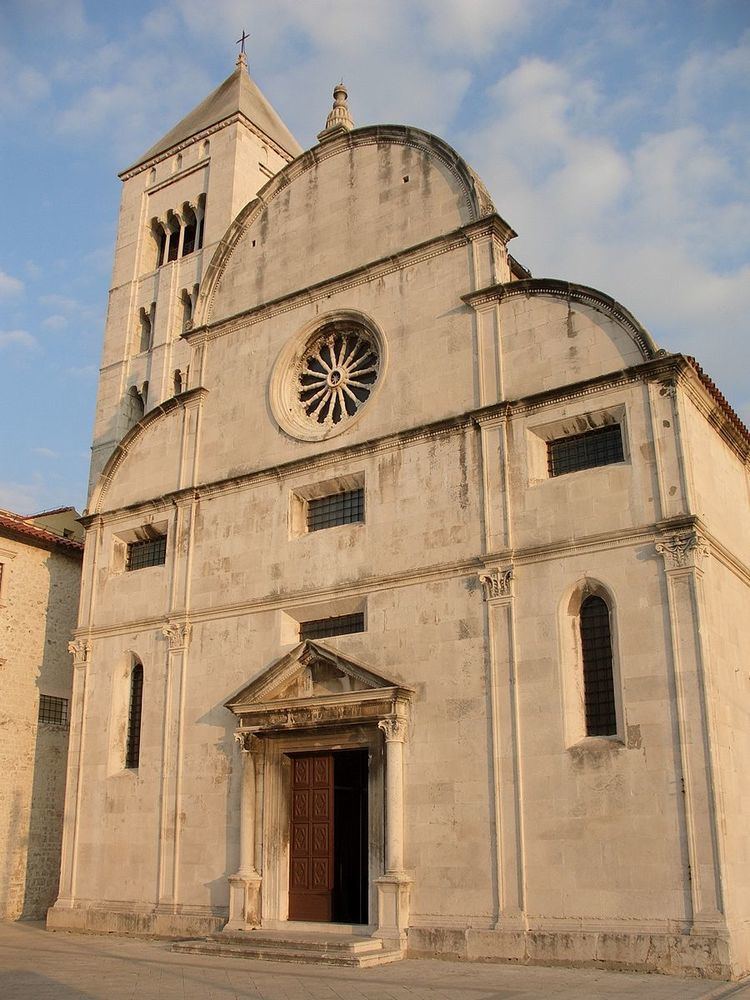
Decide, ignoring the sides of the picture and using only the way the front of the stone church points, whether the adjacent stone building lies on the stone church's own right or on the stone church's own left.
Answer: on the stone church's own right

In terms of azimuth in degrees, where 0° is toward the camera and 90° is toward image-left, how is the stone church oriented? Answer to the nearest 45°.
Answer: approximately 45°
